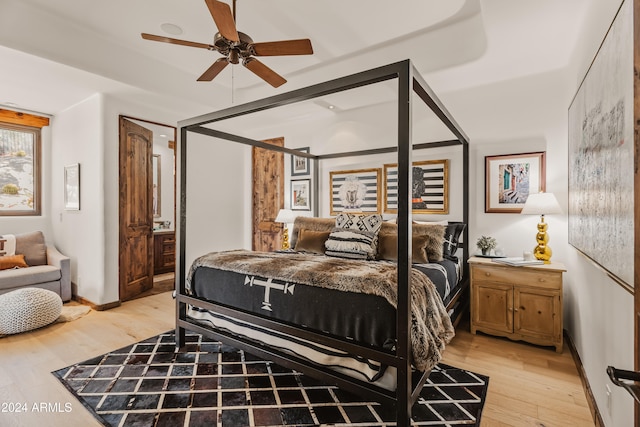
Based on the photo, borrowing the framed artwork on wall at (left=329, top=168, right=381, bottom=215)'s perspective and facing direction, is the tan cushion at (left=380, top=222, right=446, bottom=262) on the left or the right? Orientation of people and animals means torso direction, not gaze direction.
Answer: on its left

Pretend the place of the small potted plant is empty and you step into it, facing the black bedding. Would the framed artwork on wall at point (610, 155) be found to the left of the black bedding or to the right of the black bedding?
left

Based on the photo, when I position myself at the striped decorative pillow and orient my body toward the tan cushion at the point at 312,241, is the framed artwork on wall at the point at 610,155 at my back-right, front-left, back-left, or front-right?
back-left

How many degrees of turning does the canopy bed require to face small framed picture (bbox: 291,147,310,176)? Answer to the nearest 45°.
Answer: approximately 135° to its right

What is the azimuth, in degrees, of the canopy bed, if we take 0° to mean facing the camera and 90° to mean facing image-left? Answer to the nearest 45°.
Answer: approximately 45°

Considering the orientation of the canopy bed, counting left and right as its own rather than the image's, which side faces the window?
right

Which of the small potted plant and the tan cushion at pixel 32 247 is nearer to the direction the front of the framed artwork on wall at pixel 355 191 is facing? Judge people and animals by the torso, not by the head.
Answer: the tan cushion

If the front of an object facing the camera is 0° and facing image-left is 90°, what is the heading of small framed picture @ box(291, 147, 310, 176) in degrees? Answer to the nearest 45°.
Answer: approximately 45°

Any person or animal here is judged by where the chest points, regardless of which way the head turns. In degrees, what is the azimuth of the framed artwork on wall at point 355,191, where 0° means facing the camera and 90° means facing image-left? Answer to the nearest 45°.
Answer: approximately 45°

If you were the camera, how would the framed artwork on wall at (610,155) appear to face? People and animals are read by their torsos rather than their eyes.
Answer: facing to the left of the viewer

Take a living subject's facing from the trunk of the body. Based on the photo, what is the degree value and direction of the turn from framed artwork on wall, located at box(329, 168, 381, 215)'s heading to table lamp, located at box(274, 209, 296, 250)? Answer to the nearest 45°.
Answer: approximately 45° to its right
